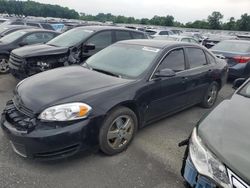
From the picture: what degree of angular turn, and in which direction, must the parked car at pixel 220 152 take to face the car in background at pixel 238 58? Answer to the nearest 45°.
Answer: approximately 135° to its right

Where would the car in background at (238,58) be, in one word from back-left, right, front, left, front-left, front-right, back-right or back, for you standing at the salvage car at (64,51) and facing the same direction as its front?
back-left

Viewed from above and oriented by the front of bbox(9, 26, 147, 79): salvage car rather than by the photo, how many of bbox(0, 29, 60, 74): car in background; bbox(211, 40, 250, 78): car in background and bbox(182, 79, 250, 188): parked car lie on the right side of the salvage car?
1

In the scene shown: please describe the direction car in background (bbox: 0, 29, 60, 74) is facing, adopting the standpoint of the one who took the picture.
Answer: facing the viewer and to the left of the viewer

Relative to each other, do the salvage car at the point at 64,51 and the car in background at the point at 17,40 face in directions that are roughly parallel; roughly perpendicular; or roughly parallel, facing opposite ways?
roughly parallel

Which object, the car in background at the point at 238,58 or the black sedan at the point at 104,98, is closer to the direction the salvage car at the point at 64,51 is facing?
the black sedan

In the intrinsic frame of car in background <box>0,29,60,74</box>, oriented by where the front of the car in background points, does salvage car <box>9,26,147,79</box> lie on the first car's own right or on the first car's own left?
on the first car's own left

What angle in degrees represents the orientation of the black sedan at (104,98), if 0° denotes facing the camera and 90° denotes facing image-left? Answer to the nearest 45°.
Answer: approximately 45°

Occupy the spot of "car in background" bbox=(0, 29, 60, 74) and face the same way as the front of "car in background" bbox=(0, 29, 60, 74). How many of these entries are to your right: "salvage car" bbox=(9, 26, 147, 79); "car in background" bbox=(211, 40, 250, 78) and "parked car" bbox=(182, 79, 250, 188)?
0

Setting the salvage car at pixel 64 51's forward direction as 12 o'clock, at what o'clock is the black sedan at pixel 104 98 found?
The black sedan is roughly at 10 o'clock from the salvage car.

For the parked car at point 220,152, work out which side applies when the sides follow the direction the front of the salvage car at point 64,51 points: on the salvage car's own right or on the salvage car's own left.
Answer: on the salvage car's own left

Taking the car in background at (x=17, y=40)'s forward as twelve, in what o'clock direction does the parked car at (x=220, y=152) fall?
The parked car is roughly at 10 o'clock from the car in background.

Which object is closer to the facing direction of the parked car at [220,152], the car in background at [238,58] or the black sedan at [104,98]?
the black sedan

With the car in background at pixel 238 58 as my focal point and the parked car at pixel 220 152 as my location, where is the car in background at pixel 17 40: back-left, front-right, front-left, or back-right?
front-left

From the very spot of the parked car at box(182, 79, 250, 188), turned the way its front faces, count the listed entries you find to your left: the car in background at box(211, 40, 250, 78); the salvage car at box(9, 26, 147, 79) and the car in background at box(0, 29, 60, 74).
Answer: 0
